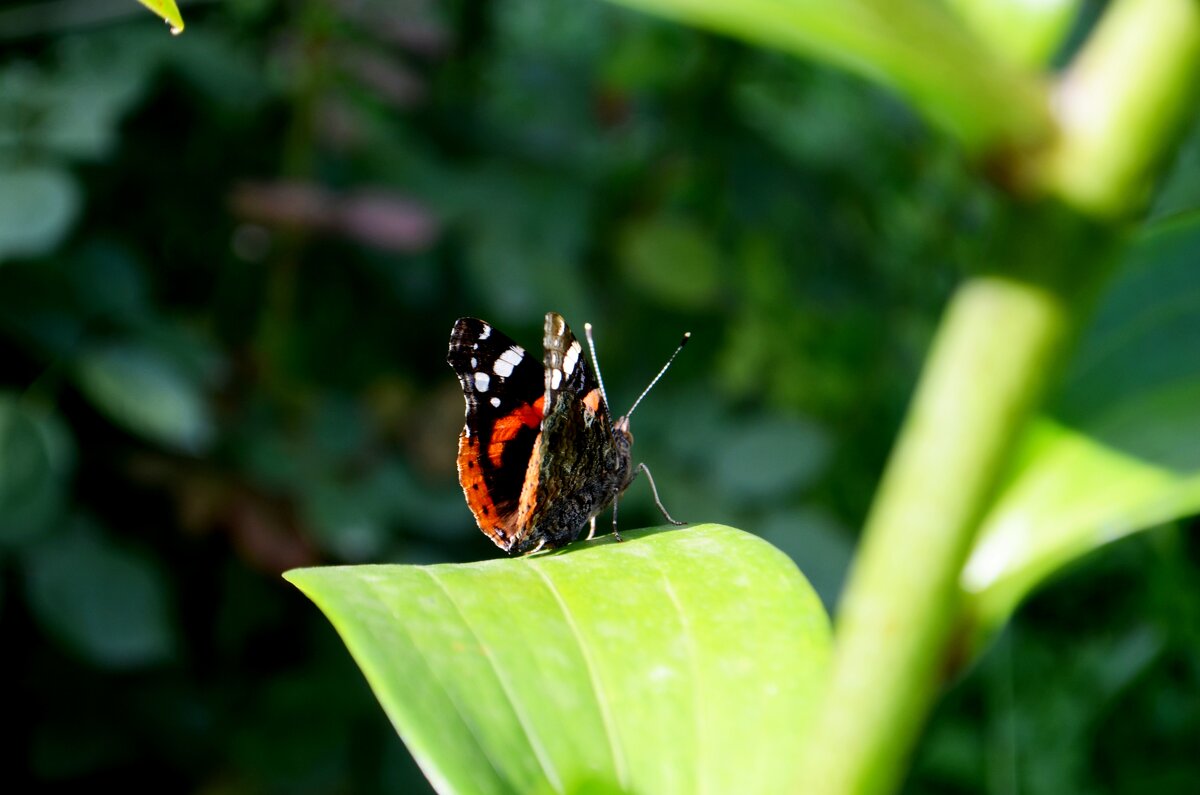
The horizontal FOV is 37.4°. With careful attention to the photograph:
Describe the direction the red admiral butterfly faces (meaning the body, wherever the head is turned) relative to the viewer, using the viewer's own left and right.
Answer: facing away from the viewer and to the right of the viewer

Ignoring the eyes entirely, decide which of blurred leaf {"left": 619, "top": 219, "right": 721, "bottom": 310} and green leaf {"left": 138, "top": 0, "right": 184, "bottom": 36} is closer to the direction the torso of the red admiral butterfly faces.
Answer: the blurred leaf

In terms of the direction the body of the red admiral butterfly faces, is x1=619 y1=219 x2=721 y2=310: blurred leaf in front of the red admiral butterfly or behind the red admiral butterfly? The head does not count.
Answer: in front
